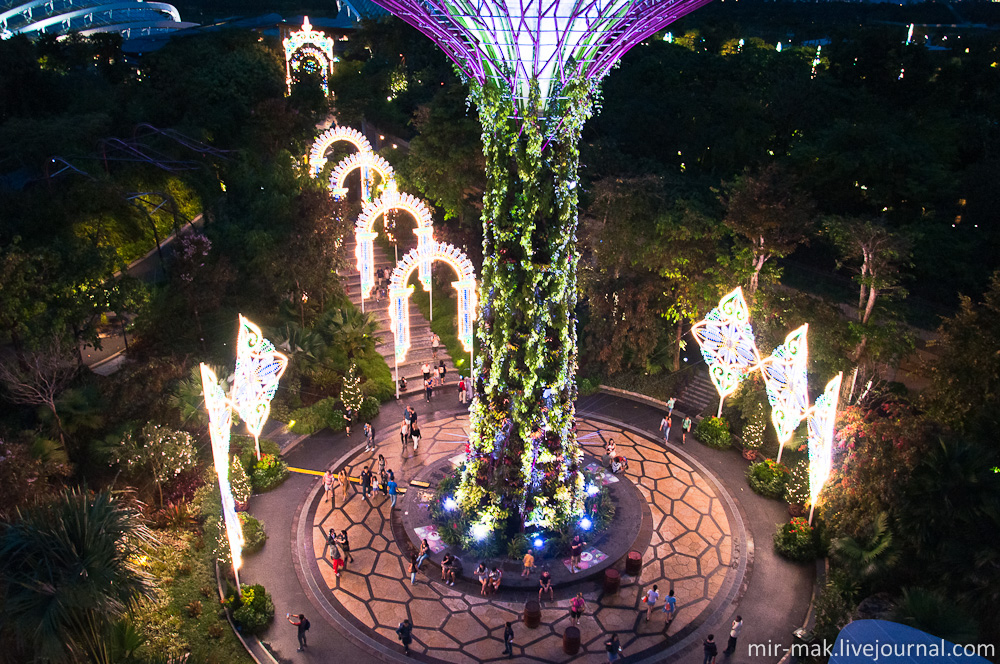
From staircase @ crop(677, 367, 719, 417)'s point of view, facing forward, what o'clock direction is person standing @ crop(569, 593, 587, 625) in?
The person standing is roughly at 11 o'clock from the staircase.

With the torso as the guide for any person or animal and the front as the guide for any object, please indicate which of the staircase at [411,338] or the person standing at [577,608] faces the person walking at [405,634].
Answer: the staircase

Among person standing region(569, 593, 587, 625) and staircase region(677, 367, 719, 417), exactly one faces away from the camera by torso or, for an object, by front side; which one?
the person standing

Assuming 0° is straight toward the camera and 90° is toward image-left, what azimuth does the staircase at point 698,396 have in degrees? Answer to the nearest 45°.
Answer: approximately 45°

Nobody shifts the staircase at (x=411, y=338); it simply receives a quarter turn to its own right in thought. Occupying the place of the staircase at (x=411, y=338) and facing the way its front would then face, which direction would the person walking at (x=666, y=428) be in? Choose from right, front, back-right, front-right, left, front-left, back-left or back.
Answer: back-left

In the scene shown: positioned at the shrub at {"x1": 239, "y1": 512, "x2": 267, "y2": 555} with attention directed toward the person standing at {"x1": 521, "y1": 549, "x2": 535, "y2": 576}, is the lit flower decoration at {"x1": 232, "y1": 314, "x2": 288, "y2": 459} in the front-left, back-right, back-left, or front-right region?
back-left

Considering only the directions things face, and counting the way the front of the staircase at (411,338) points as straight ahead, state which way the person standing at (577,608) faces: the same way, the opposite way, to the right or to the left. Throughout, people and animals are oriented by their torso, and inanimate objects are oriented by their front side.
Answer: the opposite way

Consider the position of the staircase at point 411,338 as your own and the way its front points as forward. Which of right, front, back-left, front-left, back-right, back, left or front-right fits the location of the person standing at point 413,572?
front

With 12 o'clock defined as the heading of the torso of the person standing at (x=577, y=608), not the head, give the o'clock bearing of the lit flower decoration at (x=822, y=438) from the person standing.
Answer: The lit flower decoration is roughly at 2 o'clock from the person standing.

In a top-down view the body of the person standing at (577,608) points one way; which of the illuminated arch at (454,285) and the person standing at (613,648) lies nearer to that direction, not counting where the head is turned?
the illuminated arch

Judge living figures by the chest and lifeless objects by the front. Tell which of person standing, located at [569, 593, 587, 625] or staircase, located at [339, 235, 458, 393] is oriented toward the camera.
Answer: the staircase

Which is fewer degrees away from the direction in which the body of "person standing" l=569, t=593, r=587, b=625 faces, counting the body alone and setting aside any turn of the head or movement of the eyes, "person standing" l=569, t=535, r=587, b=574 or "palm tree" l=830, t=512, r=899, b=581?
the person standing

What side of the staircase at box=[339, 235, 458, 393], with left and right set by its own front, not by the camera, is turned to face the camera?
front

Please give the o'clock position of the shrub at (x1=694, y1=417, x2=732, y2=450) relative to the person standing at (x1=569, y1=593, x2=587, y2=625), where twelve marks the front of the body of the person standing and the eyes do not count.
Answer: The shrub is roughly at 7 o'clock from the person standing.

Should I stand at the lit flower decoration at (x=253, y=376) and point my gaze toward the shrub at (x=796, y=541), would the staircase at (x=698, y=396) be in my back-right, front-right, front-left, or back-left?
front-left

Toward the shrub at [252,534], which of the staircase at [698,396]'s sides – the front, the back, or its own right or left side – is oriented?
front

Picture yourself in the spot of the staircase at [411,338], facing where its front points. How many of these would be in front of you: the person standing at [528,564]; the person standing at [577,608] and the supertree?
3

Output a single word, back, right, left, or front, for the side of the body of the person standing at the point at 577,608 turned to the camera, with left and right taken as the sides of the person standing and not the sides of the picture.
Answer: back

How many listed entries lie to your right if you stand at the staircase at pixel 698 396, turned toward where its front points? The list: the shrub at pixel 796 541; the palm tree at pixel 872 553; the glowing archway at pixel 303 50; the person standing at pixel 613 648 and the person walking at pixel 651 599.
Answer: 1
